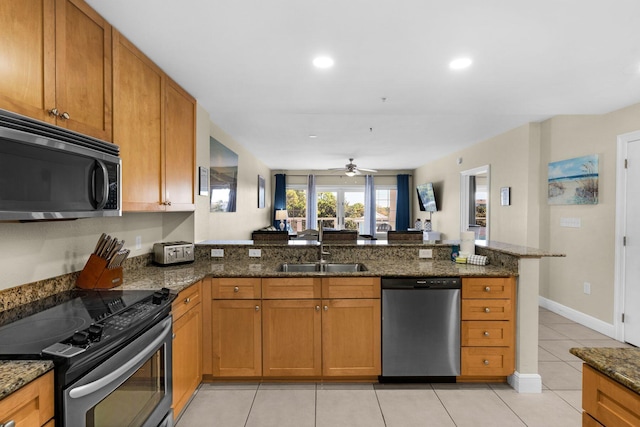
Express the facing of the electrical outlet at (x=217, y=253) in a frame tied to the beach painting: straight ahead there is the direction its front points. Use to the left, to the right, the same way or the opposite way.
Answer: to the left

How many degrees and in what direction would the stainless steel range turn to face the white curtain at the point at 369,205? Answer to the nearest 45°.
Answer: approximately 90° to its left

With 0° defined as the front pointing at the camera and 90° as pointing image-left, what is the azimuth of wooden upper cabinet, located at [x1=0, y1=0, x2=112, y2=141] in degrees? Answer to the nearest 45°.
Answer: approximately 315°

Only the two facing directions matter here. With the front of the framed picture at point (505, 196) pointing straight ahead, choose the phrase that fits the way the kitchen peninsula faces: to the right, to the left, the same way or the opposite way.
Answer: to the left

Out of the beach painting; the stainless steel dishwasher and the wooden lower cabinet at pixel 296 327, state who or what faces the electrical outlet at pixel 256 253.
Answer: the beach painting

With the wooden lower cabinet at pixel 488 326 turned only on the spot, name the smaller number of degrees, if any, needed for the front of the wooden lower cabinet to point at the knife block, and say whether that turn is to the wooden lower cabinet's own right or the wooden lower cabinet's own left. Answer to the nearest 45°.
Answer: approximately 45° to the wooden lower cabinet's own right

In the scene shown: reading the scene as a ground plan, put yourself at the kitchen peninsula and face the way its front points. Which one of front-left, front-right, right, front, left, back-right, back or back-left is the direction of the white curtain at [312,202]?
back

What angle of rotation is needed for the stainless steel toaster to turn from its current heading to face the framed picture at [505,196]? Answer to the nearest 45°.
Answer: approximately 45° to its left
